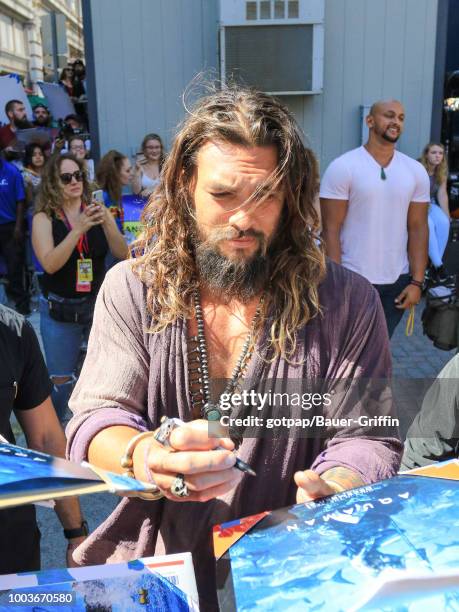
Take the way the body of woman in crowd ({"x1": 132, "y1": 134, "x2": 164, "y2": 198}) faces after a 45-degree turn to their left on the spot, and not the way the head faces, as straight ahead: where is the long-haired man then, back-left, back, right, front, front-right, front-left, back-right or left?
front-right

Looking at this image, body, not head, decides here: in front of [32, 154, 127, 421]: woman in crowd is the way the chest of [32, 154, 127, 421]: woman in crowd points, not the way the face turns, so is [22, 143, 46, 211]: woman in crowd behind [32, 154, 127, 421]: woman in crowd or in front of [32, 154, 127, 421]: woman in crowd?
behind

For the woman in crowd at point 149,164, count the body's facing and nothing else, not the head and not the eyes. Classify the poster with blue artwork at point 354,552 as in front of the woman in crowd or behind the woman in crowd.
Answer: in front

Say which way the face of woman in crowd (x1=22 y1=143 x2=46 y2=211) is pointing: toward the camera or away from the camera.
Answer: toward the camera

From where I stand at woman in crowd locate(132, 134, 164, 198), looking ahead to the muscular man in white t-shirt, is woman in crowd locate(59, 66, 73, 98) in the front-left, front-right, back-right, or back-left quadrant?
back-left

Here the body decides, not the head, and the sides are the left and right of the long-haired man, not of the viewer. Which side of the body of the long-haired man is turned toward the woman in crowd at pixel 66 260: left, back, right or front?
back

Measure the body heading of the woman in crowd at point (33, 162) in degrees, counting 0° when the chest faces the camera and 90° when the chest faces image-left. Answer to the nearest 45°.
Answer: approximately 315°

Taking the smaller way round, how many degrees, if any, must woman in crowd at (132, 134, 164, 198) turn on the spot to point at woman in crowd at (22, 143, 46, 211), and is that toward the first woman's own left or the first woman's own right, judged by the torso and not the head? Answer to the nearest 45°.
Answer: approximately 135° to the first woman's own right

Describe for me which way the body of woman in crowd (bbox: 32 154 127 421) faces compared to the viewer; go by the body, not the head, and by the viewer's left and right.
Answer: facing the viewer and to the right of the viewer

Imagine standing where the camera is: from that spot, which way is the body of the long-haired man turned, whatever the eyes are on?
toward the camera

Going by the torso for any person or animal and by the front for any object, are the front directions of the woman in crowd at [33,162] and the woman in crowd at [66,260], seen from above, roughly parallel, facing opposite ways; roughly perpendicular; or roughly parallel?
roughly parallel

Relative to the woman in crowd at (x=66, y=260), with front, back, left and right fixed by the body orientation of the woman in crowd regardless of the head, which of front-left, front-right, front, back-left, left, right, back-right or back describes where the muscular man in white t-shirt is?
front-left

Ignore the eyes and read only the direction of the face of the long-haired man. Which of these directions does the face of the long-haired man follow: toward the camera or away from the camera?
toward the camera

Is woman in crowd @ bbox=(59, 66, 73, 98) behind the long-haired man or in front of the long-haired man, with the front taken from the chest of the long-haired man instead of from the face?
behind

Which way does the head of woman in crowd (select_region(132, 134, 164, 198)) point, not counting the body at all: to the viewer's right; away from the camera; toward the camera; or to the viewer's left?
toward the camera

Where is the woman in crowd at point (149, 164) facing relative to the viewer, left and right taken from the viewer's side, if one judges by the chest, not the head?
facing the viewer

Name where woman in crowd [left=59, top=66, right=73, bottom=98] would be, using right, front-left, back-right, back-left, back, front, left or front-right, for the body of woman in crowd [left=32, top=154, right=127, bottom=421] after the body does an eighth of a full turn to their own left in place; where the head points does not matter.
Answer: left
